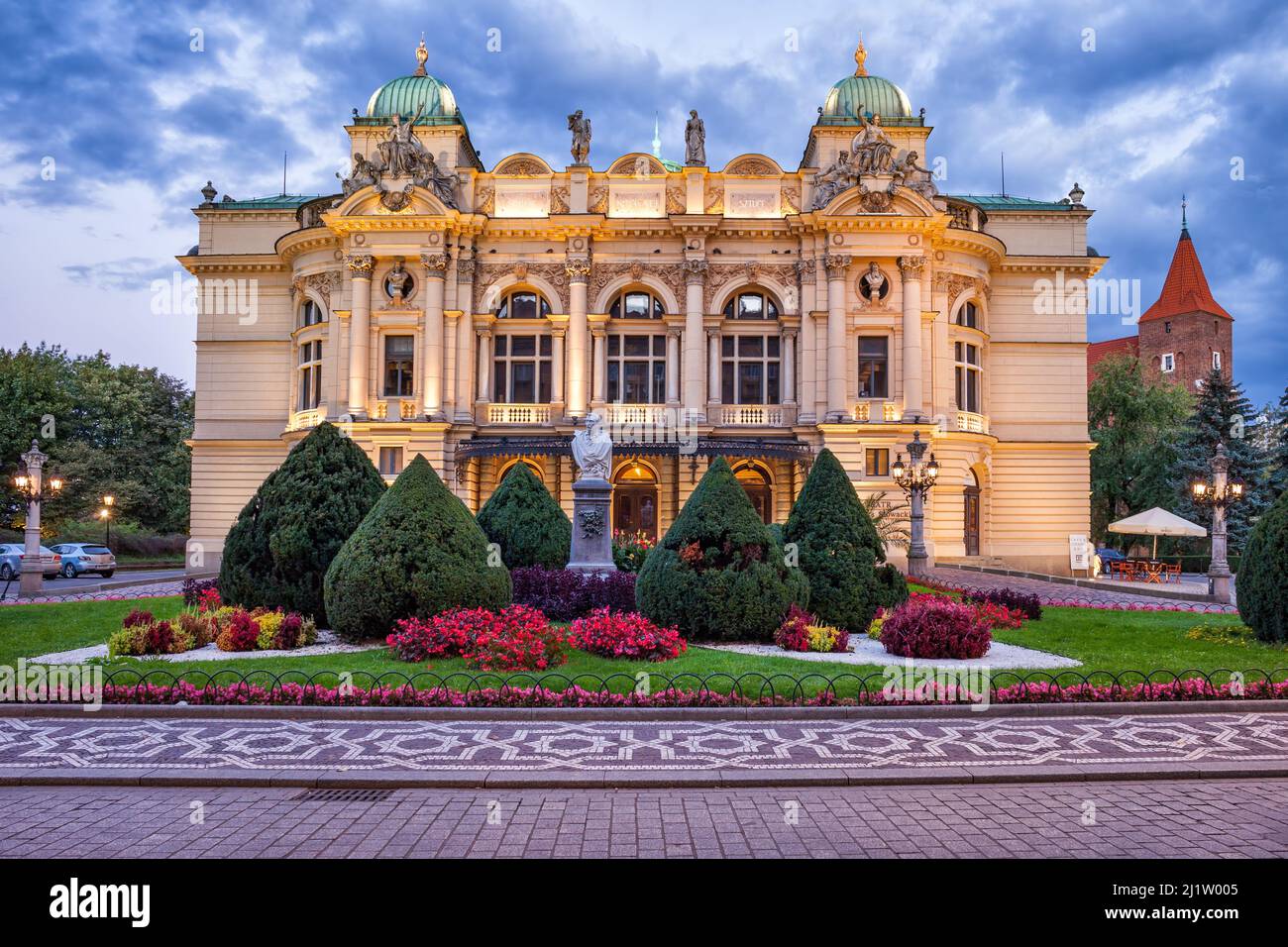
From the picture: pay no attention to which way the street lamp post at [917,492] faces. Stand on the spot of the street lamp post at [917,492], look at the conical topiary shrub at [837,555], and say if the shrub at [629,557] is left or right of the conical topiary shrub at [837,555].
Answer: right

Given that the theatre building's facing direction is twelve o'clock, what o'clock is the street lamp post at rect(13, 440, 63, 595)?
The street lamp post is roughly at 2 o'clock from the theatre building.

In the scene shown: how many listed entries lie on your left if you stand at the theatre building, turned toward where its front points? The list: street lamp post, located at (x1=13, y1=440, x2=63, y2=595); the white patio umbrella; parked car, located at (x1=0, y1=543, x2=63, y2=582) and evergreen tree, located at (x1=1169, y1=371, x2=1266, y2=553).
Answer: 2

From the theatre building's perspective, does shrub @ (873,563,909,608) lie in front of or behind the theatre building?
in front

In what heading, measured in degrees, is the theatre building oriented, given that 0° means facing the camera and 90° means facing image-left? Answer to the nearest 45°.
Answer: approximately 0°

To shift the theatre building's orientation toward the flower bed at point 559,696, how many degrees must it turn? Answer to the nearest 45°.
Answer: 0° — it already faces it

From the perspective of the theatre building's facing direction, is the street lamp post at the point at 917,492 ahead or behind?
ahead

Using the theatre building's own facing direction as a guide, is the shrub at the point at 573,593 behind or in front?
in front

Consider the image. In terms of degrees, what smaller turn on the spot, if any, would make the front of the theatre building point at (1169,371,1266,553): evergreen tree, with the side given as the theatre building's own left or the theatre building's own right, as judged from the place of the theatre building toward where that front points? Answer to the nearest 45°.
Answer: approximately 90° to the theatre building's own left

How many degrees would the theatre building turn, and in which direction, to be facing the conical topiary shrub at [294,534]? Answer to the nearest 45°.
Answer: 0° — it already faces it
